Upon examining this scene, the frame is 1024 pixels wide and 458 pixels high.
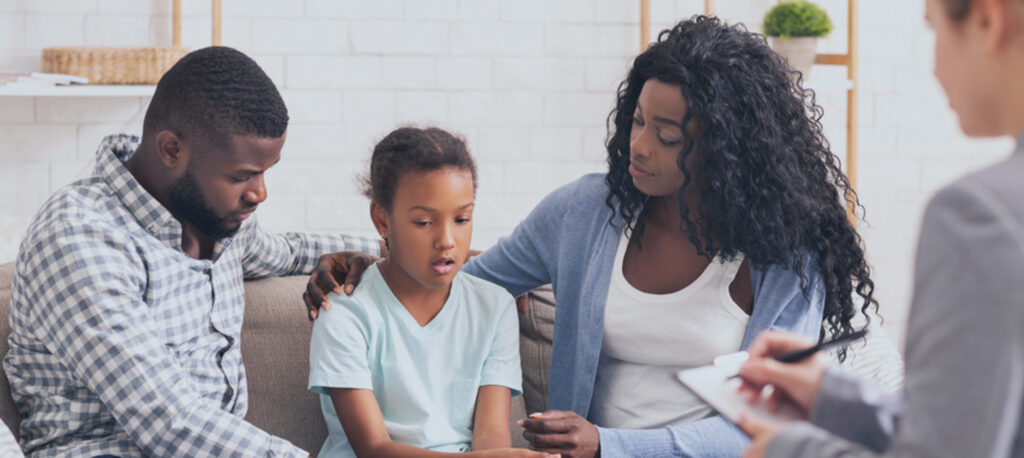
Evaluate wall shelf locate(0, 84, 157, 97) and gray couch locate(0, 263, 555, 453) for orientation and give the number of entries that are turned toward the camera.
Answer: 2

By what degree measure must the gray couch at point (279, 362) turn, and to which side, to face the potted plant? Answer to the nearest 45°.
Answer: approximately 135° to its left

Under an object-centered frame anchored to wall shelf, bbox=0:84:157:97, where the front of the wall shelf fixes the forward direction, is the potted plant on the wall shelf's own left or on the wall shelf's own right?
on the wall shelf's own left

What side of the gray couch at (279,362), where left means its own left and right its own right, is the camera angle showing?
front

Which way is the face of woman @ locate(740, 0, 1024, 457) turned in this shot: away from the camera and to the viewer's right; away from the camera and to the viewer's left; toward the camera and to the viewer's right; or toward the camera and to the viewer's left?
away from the camera and to the viewer's left

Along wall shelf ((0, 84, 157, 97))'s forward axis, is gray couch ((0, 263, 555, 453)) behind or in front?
in front

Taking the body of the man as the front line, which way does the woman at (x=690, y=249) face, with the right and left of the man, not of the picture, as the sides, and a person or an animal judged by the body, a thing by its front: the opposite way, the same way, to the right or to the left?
to the right

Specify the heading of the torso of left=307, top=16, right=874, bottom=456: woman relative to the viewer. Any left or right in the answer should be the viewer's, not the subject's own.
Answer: facing the viewer and to the left of the viewer

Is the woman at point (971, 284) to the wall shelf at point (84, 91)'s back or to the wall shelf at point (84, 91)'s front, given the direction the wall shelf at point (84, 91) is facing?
to the front

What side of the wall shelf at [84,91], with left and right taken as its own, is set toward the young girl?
front

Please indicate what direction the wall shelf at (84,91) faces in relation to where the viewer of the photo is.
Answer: facing the viewer

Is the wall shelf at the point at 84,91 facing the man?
yes
